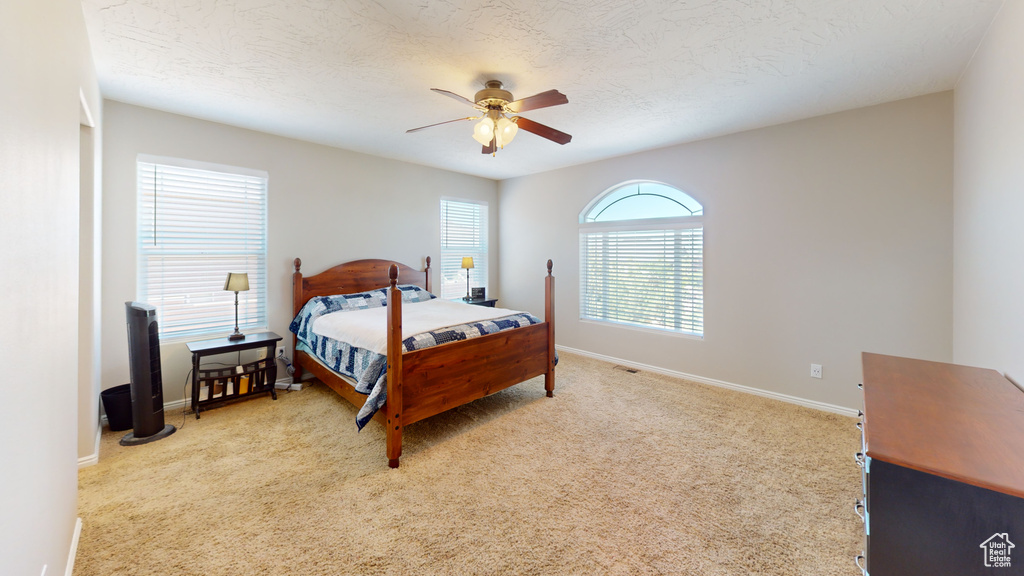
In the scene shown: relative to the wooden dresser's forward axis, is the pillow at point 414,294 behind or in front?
in front

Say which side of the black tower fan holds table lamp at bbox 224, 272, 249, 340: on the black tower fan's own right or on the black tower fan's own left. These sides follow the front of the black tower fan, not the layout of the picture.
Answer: on the black tower fan's own left

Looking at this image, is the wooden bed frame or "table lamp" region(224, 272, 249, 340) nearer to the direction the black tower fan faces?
the wooden bed frame

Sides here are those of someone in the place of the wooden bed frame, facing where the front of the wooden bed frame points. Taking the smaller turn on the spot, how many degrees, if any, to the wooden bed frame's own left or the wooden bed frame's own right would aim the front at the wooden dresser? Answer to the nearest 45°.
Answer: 0° — it already faces it

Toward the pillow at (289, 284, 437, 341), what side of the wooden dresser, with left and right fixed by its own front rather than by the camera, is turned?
front

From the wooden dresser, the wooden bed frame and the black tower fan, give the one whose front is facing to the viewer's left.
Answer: the wooden dresser

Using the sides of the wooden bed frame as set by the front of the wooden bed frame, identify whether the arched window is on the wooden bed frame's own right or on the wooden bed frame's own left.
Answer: on the wooden bed frame's own left

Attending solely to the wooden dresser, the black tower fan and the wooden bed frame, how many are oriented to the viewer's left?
1

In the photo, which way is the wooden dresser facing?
to the viewer's left

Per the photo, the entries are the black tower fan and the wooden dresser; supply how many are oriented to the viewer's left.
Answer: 1

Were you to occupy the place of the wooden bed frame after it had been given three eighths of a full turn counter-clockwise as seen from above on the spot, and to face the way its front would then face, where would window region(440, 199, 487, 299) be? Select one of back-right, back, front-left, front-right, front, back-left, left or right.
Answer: front

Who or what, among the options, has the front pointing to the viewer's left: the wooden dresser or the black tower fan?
the wooden dresser

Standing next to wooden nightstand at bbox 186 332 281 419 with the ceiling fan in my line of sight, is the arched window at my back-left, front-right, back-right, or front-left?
front-left
